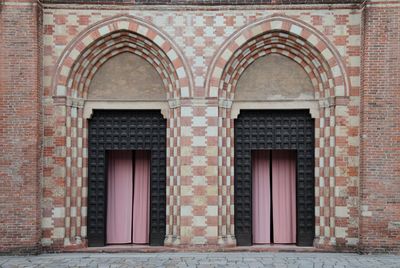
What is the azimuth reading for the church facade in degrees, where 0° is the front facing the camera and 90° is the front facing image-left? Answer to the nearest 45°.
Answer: approximately 0°
